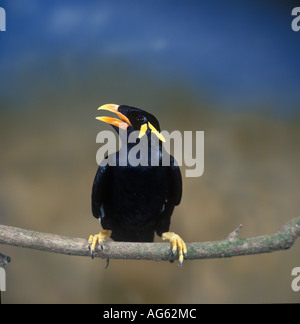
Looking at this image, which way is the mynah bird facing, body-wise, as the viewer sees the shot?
toward the camera
